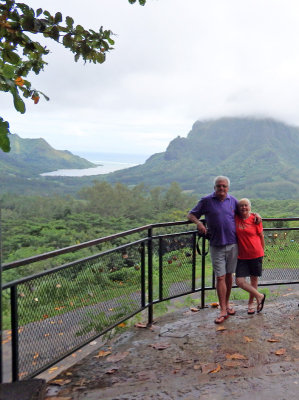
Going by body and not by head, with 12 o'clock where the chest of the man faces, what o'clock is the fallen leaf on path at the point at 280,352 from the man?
The fallen leaf on path is roughly at 11 o'clock from the man.

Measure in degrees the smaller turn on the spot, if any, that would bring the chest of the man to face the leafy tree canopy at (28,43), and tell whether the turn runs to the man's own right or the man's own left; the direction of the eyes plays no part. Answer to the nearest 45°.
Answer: approximately 45° to the man's own right

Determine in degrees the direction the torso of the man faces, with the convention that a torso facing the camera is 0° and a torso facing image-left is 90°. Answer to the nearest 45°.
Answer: approximately 0°

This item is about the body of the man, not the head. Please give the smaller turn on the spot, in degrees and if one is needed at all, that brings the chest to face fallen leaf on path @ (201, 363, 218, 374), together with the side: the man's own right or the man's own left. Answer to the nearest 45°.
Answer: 0° — they already face it

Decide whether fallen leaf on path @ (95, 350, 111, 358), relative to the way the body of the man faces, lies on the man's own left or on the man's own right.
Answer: on the man's own right
